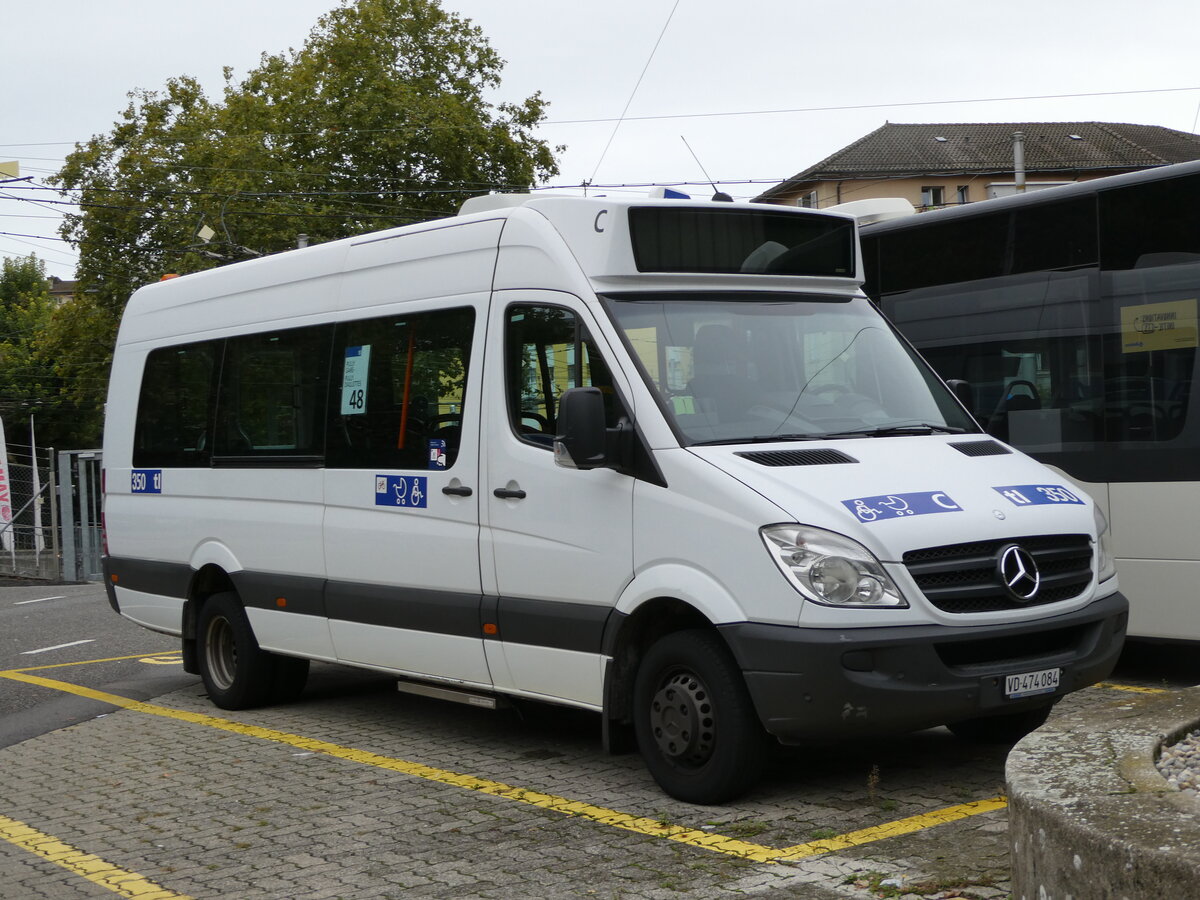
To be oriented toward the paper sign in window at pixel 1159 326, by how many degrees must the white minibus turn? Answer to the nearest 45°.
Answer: approximately 90° to its left

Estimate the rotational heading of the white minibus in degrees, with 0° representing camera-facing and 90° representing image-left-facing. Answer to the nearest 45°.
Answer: approximately 315°

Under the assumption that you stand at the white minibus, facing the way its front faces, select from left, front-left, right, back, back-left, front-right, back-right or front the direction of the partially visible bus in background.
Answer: left

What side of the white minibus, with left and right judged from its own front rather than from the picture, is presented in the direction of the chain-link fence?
back

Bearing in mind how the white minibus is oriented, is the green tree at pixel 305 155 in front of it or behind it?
behind

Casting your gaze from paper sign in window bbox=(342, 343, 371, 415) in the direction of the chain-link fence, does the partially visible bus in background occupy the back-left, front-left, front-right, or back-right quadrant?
back-right

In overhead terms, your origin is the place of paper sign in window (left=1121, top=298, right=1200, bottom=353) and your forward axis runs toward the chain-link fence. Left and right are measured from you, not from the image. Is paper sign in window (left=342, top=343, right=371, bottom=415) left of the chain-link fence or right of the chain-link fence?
left
